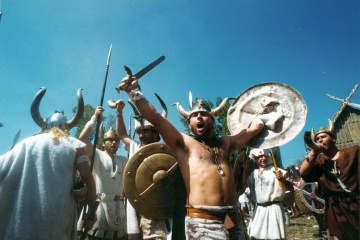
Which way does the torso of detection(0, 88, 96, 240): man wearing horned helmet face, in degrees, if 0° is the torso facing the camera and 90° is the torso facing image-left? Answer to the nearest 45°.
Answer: approximately 180°

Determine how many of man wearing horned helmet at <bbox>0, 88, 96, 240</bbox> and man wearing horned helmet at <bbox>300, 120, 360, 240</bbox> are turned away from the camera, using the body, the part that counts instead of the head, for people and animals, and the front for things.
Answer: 1

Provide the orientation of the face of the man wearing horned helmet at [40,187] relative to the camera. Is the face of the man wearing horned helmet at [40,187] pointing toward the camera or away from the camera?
away from the camera

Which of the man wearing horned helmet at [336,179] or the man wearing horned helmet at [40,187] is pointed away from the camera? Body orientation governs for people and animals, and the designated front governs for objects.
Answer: the man wearing horned helmet at [40,187]

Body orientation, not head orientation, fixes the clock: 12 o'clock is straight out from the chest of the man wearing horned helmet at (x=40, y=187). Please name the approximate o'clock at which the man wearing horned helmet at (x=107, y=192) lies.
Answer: the man wearing horned helmet at (x=107, y=192) is roughly at 1 o'clock from the man wearing horned helmet at (x=40, y=187).

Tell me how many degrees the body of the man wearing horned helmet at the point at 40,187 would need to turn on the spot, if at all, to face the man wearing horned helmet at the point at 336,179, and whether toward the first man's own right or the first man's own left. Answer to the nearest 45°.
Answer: approximately 90° to the first man's own right

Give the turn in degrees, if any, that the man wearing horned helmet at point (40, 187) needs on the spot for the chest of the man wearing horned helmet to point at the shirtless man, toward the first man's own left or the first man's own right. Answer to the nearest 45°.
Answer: approximately 90° to the first man's own right

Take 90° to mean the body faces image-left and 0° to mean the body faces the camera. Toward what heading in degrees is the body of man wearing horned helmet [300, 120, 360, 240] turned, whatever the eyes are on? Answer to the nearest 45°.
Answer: approximately 45°
